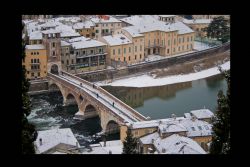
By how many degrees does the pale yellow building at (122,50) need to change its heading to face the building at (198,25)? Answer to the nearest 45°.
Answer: approximately 90° to its left

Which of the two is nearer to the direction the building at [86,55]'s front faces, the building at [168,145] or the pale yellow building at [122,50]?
the building

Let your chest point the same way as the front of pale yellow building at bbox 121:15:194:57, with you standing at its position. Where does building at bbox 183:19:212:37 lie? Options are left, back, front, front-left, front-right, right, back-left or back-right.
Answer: left

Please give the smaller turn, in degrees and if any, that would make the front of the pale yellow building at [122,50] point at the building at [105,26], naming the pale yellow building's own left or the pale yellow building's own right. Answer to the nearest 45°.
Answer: approximately 180°

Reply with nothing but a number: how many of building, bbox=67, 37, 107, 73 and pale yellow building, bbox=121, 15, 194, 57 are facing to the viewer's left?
0

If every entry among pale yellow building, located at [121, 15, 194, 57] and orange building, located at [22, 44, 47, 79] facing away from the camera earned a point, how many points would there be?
0

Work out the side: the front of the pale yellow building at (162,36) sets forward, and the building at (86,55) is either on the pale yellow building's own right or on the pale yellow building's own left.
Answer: on the pale yellow building's own right

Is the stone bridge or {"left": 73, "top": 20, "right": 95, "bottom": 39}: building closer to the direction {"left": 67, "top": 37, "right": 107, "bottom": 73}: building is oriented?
the stone bridge

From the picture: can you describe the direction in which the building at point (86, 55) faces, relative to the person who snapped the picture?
facing the viewer and to the right of the viewer

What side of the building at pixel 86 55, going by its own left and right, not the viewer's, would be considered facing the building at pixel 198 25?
left

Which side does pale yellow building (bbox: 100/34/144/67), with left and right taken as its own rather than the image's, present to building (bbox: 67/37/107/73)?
right

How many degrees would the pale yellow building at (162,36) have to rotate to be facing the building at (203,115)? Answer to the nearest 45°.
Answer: approximately 45° to its right

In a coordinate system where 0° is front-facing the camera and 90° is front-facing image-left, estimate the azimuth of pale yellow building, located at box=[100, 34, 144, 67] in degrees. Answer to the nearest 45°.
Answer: approximately 315°
